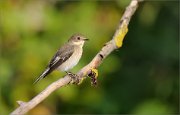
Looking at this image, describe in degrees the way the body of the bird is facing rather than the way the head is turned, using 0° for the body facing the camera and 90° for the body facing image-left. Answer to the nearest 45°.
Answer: approximately 270°
